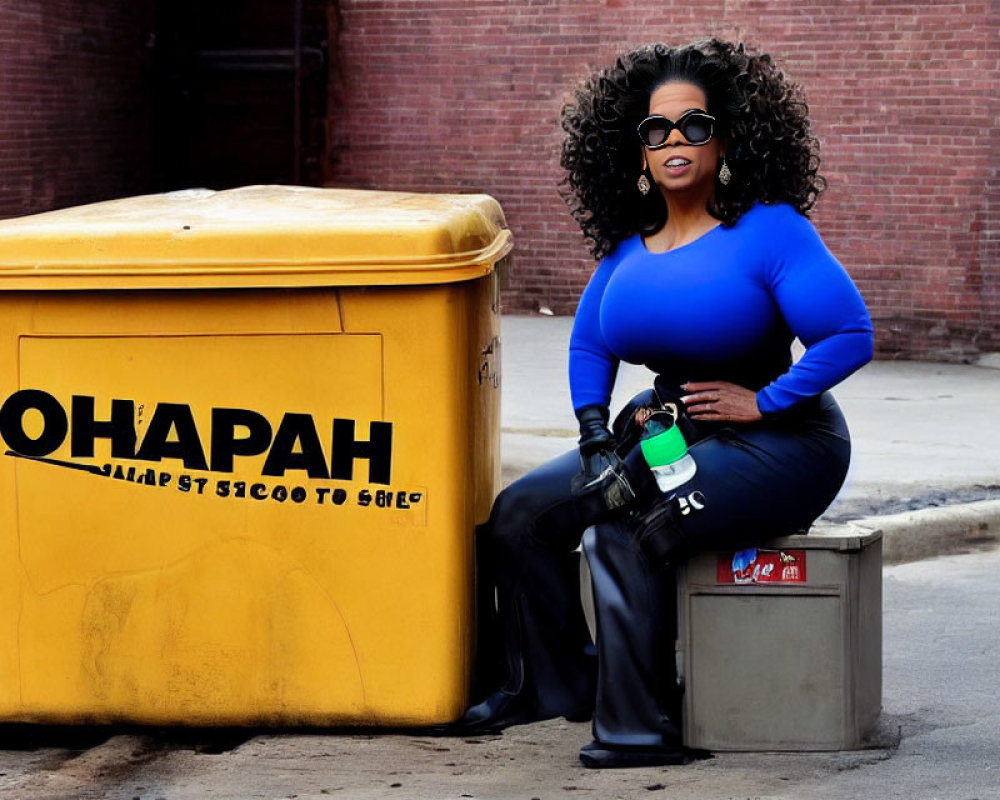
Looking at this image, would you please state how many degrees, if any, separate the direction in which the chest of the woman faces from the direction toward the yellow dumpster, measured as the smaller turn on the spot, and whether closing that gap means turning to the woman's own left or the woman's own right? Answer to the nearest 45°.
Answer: approximately 45° to the woman's own right

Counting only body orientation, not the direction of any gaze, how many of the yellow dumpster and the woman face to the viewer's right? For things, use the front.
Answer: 0

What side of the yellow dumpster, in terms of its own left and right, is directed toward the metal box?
left

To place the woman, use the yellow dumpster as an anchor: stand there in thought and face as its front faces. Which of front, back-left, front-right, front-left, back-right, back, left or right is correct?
left

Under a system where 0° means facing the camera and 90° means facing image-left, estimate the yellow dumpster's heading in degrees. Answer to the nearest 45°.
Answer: approximately 0°

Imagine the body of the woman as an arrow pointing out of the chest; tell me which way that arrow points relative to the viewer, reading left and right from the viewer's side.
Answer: facing the viewer and to the left of the viewer
